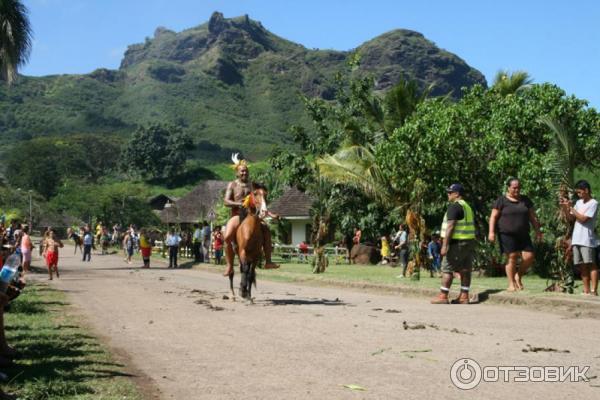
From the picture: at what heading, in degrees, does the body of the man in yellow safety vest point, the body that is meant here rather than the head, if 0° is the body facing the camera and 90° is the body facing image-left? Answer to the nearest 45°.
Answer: approximately 90°

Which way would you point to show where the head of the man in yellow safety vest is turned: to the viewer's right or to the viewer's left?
to the viewer's left

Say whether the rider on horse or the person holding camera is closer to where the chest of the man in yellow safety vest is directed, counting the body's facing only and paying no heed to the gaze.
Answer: the rider on horse

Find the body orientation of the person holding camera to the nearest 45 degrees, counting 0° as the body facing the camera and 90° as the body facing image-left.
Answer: approximately 45°

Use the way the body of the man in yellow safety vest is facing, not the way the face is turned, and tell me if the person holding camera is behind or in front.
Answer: behind

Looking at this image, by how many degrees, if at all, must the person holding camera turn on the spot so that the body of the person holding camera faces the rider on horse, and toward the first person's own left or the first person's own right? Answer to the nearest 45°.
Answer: approximately 45° to the first person's own right

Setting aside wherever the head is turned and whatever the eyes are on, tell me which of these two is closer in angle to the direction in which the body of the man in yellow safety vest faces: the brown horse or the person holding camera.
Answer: the brown horse
